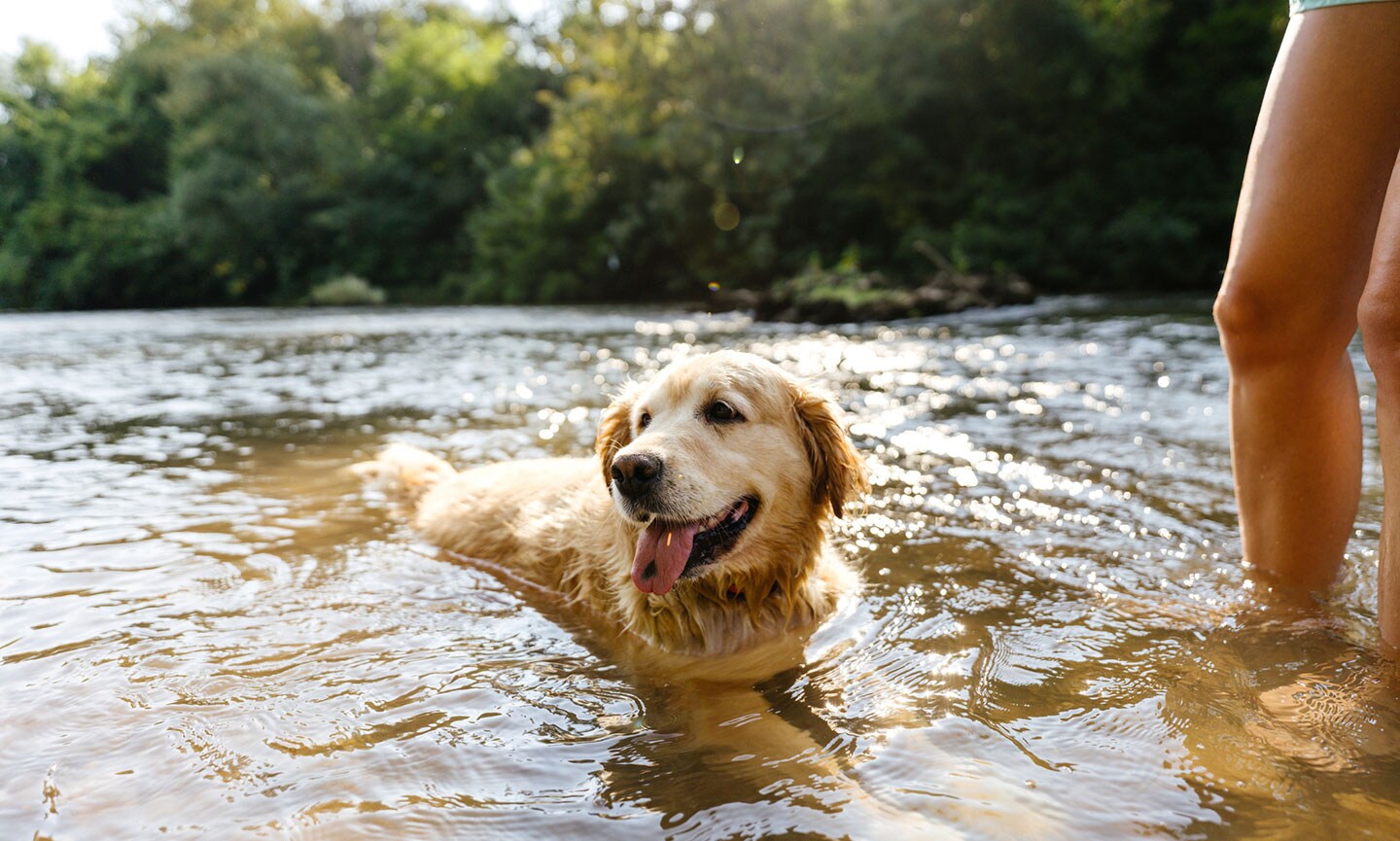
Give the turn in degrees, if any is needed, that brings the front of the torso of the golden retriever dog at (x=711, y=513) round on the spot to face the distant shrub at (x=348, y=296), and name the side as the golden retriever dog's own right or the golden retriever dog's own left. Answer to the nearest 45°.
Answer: approximately 135° to the golden retriever dog's own left

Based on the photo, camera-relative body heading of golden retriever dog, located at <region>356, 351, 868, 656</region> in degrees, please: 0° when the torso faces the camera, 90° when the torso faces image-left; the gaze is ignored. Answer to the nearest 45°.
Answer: approximately 315°
